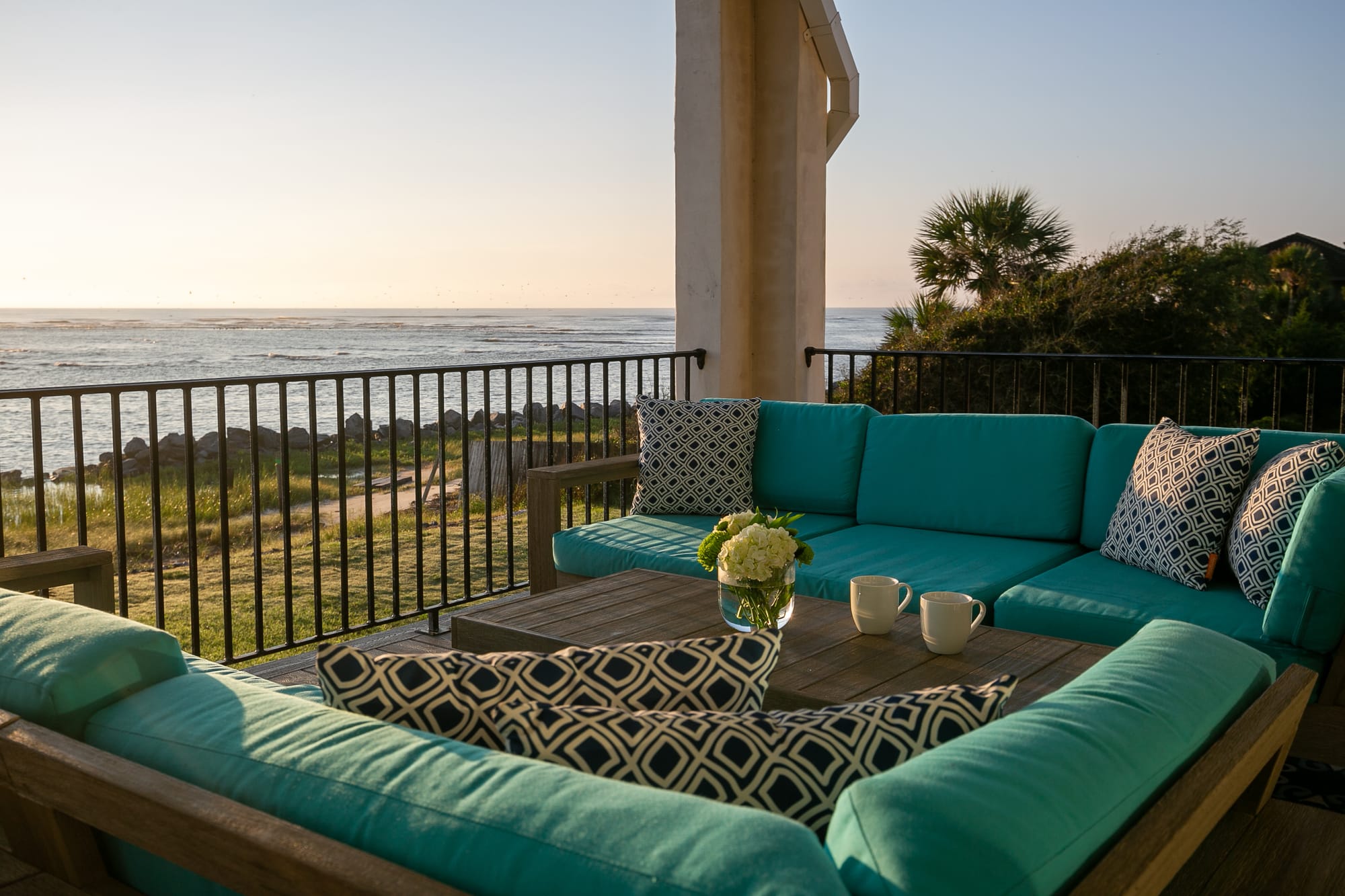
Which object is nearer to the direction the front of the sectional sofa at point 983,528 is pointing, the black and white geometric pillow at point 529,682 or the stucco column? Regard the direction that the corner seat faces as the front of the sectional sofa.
the black and white geometric pillow

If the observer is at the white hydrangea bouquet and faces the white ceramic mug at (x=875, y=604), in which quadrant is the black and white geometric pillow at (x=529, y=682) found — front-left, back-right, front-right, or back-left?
back-right

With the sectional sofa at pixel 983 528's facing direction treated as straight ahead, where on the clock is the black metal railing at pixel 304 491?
The black metal railing is roughly at 3 o'clock from the sectional sofa.

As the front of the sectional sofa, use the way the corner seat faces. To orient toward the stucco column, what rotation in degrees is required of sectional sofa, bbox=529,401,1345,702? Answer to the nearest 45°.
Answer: approximately 90° to its right

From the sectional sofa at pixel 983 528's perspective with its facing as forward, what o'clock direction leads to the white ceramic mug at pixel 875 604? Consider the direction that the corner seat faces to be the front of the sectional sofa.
The white ceramic mug is roughly at 11 o'clock from the sectional sofa.

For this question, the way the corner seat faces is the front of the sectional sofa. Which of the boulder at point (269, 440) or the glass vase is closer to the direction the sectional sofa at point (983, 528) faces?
the glass vase

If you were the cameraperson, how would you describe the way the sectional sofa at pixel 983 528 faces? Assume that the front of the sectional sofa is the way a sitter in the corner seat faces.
facing the viewer and to the left of the viewer

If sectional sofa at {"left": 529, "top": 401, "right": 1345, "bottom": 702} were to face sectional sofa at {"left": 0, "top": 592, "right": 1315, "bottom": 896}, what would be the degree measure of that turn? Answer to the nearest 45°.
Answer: approximately 45° to its left

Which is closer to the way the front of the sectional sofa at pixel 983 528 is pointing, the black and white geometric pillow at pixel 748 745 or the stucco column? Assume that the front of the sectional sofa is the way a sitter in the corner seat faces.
the black and white geometric pillow

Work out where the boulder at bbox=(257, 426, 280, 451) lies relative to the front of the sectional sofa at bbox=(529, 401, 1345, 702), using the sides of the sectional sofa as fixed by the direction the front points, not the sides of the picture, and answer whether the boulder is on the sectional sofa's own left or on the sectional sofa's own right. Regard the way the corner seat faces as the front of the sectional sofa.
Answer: on the sectional sofa's own right

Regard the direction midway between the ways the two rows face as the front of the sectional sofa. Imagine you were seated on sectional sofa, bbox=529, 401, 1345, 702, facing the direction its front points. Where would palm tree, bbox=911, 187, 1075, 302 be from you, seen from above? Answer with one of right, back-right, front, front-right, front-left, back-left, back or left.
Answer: back-right

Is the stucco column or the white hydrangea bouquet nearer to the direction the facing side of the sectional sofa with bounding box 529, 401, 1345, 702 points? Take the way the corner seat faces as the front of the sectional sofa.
the white hydrangea bouquet
